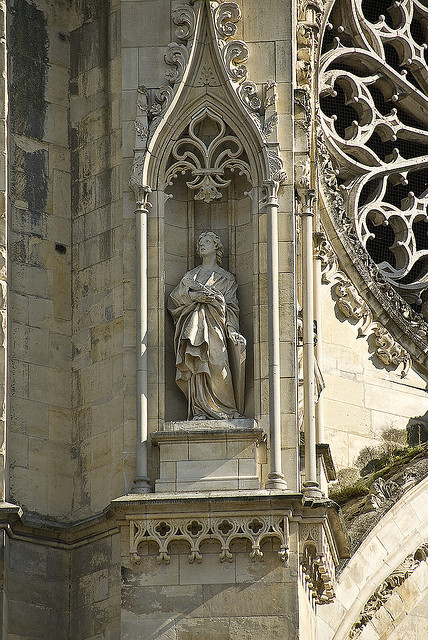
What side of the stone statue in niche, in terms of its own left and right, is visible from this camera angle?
front

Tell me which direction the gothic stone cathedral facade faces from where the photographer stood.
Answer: facing the viewer
